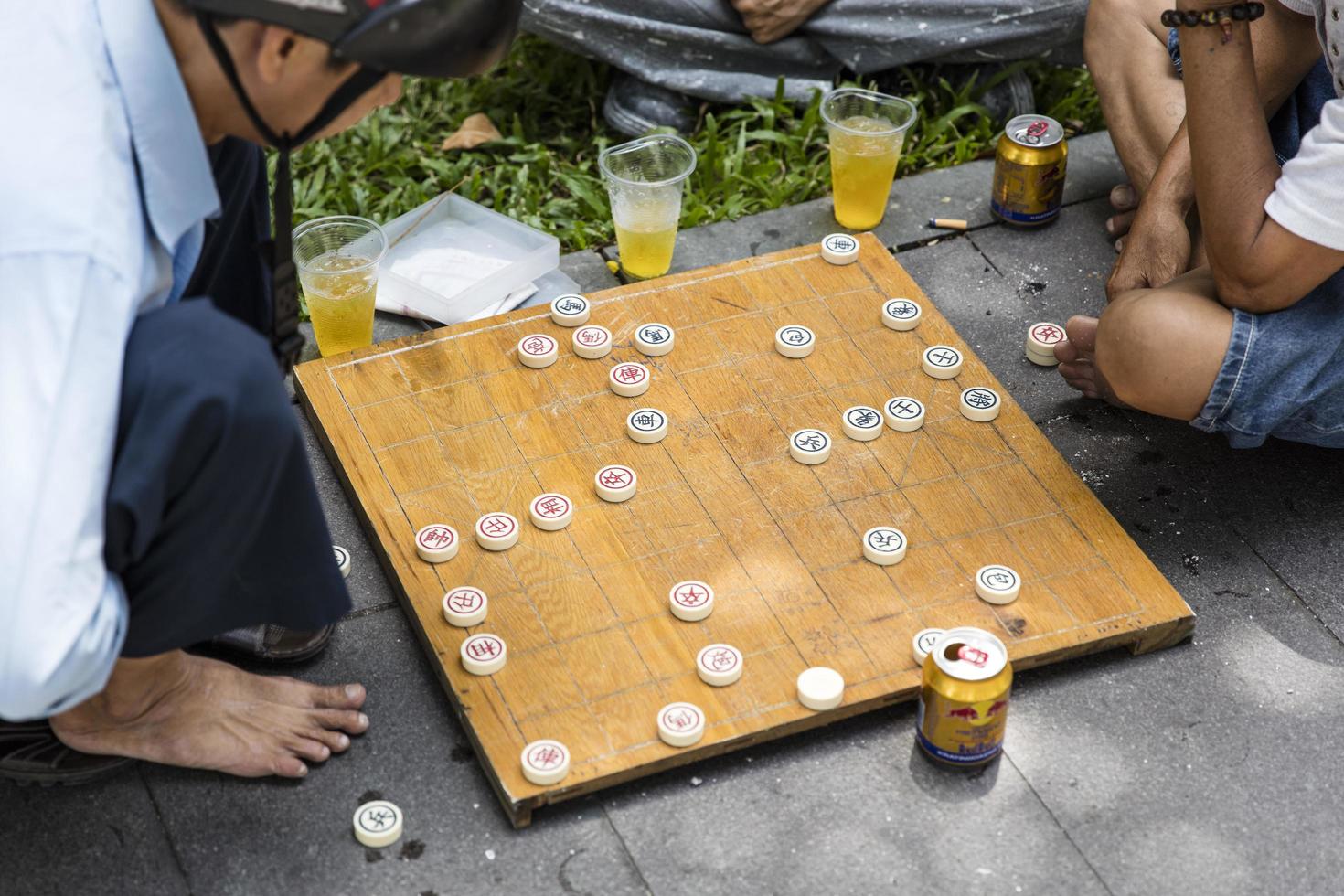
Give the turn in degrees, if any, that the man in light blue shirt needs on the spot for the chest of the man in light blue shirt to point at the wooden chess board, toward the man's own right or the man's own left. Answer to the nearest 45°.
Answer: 0° — they already face it

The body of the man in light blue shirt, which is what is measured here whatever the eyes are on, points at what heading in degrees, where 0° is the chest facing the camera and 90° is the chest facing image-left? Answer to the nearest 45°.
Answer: approximately 270°

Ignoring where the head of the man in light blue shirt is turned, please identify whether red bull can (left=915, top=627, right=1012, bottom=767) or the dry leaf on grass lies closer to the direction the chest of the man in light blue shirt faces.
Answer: the red bull can

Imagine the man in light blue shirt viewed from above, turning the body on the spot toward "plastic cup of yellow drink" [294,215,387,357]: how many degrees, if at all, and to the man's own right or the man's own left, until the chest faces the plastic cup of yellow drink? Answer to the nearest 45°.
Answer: approximately 90° to the man's own left

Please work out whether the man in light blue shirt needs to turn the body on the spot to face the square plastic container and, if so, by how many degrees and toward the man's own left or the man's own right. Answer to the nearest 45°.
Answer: approximately 45° to the man's own left

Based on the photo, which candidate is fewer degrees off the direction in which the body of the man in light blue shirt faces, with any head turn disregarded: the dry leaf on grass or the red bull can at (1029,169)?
the red bull can

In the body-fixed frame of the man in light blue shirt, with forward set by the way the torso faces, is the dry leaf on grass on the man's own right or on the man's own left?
on the man's own left

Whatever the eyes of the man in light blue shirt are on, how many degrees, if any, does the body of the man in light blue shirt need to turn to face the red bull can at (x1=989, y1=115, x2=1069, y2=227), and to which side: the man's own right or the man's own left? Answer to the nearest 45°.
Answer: approximately 45° to the man's own left
